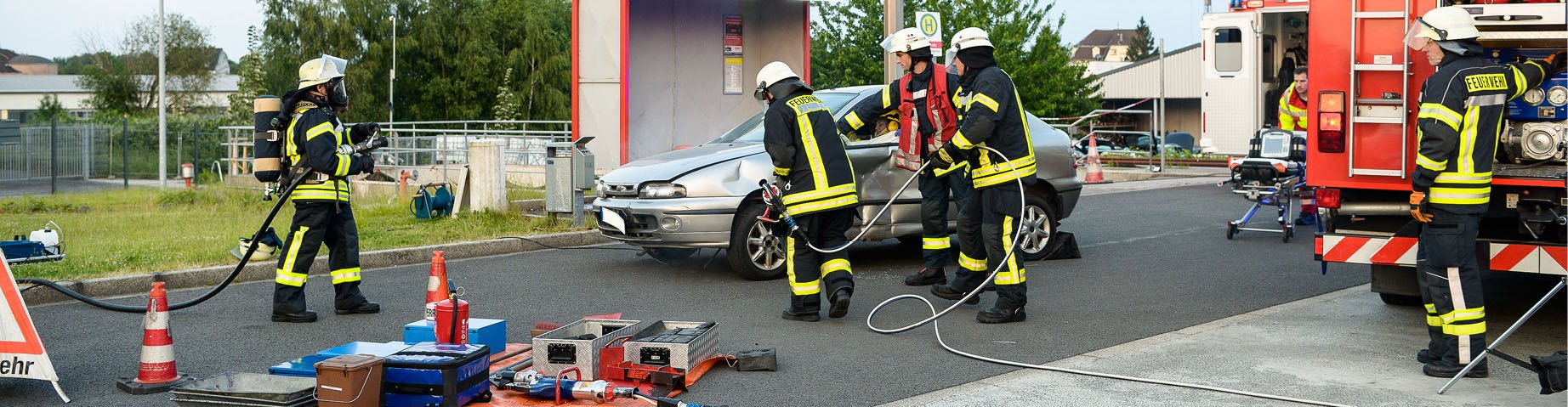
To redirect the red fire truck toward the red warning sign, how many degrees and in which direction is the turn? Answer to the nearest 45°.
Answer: approximately 135° to its left

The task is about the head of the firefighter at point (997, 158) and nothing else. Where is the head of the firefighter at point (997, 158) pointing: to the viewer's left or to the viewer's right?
to the viewer's left

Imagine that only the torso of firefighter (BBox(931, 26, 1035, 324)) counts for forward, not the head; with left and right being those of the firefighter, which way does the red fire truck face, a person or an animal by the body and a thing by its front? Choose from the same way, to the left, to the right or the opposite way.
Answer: to the right

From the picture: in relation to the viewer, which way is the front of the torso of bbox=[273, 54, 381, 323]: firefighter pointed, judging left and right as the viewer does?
facing to the right of the viewer

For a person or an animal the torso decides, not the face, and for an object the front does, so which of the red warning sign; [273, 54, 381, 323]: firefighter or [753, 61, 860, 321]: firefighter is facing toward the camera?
the red warning sign

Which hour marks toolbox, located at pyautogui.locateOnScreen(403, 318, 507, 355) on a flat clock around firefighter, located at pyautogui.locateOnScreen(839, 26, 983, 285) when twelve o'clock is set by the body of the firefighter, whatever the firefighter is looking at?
The toolbox is roughly at 12 o'clock from the firefighter.

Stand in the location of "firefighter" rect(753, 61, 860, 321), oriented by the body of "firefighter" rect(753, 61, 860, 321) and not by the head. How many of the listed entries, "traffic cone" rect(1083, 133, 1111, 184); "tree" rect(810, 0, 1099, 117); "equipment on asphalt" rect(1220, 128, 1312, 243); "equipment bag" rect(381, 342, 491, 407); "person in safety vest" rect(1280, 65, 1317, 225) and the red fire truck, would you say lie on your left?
1

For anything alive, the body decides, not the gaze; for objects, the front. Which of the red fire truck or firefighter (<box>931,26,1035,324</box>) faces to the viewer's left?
the firefighter

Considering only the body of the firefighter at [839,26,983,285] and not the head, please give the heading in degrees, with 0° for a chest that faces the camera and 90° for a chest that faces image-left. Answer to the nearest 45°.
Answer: approximately 45°

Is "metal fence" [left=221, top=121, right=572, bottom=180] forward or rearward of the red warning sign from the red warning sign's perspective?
rearward

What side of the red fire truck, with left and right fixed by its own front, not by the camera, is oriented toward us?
back

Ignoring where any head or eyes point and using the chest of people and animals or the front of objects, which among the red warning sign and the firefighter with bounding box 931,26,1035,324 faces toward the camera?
the red warning sign

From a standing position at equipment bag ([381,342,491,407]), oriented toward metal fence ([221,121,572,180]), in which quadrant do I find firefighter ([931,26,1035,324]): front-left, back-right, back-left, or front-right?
front-right

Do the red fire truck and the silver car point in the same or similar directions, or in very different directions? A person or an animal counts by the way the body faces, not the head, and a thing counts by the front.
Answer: very different directions

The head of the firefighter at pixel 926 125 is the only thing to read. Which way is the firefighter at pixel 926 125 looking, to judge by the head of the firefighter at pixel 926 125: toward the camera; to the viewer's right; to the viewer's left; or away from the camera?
to the viewer's left

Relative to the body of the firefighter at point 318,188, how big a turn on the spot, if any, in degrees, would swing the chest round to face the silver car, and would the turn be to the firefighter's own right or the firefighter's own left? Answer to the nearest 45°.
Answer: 0° — they already face it

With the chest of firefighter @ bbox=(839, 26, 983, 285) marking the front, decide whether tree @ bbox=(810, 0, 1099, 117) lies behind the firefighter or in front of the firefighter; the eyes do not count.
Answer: behind

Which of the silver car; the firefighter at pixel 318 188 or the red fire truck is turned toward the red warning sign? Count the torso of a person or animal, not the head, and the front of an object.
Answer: the silver car

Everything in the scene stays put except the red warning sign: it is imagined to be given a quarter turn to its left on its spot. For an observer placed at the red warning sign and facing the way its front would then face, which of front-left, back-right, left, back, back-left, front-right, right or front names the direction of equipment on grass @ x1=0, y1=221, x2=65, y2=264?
left

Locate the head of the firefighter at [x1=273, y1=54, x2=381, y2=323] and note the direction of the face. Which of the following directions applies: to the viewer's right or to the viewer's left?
to the viewer's right

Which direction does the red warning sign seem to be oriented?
toward the camera
